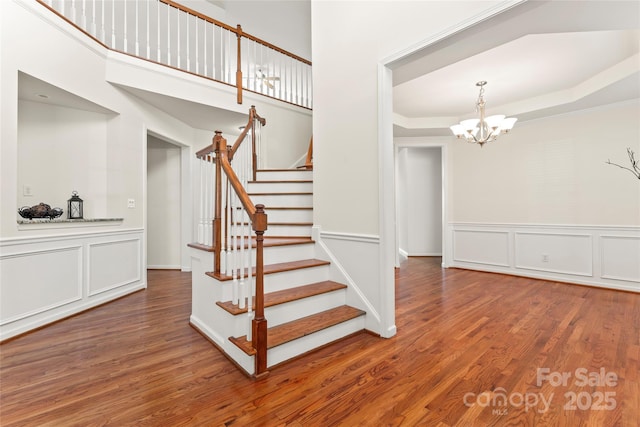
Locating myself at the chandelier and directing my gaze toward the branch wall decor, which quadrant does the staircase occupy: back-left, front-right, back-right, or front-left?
back-right

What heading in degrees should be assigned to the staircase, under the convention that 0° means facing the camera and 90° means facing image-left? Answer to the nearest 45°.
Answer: approximately 315°

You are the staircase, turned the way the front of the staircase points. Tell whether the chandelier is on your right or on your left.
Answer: on your left
